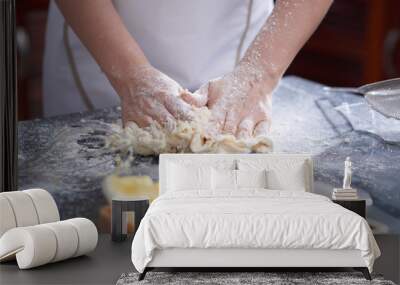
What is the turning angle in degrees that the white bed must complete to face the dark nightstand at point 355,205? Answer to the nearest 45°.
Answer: approximately 135° to its left

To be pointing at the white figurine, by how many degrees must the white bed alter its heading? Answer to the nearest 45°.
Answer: approximately 135° to its left

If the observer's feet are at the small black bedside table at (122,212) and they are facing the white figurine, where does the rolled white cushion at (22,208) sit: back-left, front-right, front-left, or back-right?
back-right

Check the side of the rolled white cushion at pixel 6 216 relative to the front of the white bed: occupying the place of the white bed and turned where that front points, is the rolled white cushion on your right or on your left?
on your right

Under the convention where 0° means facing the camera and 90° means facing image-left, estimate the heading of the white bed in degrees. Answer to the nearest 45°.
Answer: approximately 0°
